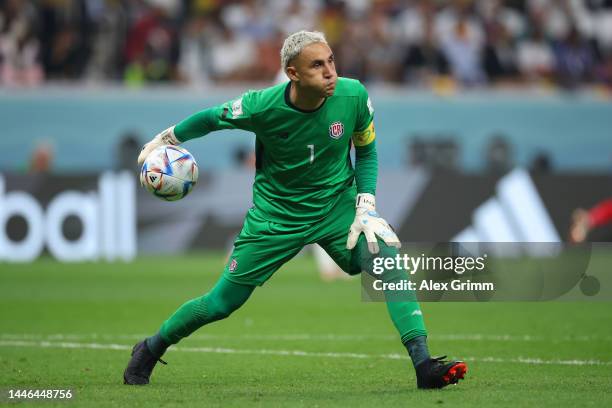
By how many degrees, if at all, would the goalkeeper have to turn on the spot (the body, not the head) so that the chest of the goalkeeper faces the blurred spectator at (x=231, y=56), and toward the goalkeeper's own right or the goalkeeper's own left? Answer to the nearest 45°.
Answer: approximately 135° to the goalkeeper's own left

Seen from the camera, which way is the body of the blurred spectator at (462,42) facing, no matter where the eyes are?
toward the camera

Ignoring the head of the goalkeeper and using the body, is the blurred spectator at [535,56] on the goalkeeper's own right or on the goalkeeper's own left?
on the goalkeeper's own left

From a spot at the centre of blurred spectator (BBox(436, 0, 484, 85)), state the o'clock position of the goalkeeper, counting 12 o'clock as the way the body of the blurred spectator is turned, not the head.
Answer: The goalkeeper is roughly at 12 o'clock from the blurred spectator.

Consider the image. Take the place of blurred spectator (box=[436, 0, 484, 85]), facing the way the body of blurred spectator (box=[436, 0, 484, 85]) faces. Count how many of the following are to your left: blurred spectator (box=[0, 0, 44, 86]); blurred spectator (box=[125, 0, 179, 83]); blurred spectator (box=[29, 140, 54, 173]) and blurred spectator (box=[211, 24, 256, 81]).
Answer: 0

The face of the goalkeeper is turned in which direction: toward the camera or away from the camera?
toward the camera

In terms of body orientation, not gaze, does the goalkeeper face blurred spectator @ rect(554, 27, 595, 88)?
no

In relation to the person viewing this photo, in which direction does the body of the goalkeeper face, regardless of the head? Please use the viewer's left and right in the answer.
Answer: facing the viewer and to the right of the viewer

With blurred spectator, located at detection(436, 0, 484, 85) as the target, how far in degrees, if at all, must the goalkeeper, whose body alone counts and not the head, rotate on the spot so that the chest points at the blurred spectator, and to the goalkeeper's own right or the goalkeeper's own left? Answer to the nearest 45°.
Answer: approximately 135° to the goalkeeper's own left

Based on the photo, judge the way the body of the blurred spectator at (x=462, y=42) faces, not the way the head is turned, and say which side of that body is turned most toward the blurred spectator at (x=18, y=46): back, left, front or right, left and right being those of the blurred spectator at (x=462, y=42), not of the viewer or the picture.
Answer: right

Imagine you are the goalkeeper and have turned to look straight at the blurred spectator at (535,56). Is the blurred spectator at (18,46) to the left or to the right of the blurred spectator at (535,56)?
left

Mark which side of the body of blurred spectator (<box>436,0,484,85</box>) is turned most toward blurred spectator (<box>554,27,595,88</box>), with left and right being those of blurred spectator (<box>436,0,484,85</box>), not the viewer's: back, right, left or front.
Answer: left

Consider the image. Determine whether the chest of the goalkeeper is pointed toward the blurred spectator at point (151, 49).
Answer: no

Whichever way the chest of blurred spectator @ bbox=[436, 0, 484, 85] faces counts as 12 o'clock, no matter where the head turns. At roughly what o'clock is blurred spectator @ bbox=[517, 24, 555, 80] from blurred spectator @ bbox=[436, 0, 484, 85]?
blurred spectator @ bbox=[517, 24, 555, 80] is roughly at 8 o'clock from blurred spectator @ bbox=[436, 0, 484, 85].

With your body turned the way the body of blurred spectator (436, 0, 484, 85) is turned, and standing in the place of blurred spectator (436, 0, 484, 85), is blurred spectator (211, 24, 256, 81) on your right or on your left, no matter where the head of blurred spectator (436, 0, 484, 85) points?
on your right

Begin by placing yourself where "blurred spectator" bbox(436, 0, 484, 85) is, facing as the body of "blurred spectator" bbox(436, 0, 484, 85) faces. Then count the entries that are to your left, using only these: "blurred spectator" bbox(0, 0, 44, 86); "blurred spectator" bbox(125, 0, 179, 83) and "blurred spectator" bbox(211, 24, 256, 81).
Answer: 0
